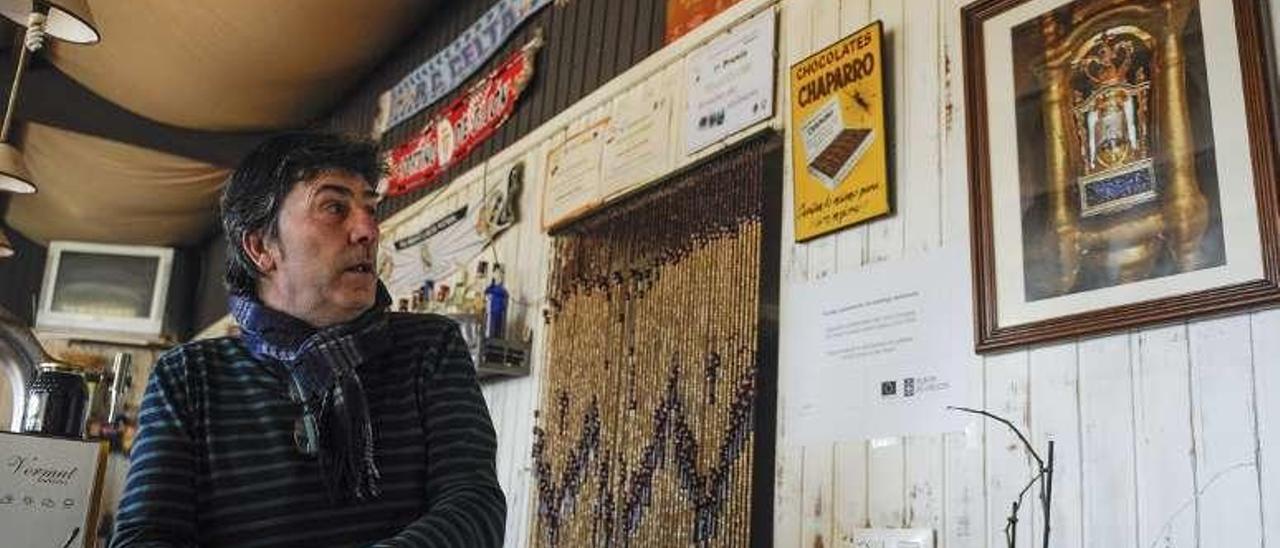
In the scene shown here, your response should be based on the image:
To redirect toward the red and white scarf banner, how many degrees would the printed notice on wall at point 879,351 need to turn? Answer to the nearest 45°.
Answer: approximately 90° to its right

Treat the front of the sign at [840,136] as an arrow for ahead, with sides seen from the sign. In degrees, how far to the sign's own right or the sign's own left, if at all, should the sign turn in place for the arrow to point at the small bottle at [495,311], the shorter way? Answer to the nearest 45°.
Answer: approximately 90° to the sign's own right

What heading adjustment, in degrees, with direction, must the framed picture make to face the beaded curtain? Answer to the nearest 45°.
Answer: approximately 90° to its right

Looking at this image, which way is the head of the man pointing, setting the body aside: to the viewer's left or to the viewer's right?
to the viewer's right

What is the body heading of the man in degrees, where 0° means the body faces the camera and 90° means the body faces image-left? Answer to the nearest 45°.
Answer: approximately 0°

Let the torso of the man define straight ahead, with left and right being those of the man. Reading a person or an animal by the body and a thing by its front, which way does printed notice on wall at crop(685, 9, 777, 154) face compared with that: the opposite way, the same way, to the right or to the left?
to the right

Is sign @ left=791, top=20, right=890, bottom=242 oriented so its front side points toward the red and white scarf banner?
no

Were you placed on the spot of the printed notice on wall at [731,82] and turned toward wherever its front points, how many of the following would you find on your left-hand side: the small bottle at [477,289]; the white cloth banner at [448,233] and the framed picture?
1

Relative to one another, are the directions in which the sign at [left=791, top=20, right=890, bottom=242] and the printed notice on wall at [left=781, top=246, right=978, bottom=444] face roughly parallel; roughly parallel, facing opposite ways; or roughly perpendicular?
roughly parallel

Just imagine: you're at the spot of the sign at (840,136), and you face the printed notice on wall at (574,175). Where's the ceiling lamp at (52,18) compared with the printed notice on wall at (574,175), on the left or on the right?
left

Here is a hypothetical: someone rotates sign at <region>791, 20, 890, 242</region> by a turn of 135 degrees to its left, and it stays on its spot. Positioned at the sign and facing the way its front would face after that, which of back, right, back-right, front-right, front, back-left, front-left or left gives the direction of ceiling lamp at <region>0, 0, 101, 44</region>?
back

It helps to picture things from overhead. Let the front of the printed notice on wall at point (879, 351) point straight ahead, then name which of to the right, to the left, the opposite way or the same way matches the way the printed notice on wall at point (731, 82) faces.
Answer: the same way

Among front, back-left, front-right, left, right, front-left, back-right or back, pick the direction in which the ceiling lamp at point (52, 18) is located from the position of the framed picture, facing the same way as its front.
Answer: front-right

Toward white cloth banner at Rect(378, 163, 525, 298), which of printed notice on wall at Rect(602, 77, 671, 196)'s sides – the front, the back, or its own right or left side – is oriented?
right

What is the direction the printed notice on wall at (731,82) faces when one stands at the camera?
facing the viewer and to the left of the viewer

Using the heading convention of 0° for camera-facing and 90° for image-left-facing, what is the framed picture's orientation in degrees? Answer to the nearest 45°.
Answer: approximately 45°

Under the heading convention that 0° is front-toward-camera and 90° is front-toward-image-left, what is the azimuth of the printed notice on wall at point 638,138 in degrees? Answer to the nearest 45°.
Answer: approximately 45°

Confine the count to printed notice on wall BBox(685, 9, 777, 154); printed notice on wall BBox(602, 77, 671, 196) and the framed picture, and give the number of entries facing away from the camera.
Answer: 0
